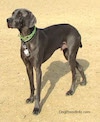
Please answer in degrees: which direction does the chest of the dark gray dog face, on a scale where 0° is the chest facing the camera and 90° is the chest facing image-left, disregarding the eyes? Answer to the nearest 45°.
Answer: approximately 45°
